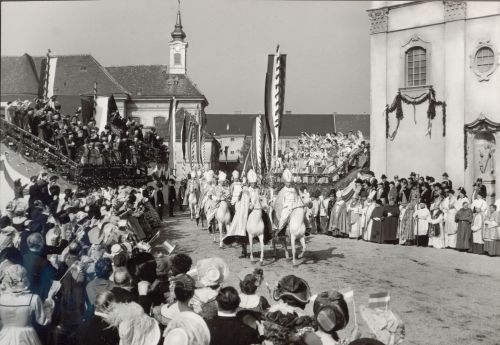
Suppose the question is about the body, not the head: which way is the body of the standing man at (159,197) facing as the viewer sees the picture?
to the viewer's right

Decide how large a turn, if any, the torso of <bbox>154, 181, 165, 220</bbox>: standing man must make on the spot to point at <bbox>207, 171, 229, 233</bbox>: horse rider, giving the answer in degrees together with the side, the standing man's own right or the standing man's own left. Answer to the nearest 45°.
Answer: approximately 45° to the standing man's own right

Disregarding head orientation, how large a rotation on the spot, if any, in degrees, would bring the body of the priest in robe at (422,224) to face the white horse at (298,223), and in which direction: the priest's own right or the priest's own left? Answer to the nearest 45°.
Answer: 0° — they already face it

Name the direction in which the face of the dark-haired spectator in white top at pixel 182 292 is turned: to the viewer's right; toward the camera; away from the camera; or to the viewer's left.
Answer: away from the camera

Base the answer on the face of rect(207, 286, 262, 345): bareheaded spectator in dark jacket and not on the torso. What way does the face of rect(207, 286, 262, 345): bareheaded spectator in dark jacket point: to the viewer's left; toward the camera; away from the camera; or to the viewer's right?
away from the camera

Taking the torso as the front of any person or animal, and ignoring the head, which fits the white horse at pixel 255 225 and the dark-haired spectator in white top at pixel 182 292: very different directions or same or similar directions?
very different directions

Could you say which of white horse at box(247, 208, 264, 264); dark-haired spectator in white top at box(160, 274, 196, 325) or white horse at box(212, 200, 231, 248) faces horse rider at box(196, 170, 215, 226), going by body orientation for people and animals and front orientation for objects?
the dark-haired spectator in white top

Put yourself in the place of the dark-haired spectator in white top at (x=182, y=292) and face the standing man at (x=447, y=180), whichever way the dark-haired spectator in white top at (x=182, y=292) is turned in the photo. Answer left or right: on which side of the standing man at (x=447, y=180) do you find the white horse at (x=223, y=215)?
left

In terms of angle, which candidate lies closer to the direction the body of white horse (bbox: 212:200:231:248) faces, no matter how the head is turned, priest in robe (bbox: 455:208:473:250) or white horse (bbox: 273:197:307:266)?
the white horse

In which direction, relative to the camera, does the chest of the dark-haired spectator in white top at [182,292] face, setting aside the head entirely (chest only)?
away from the camera
